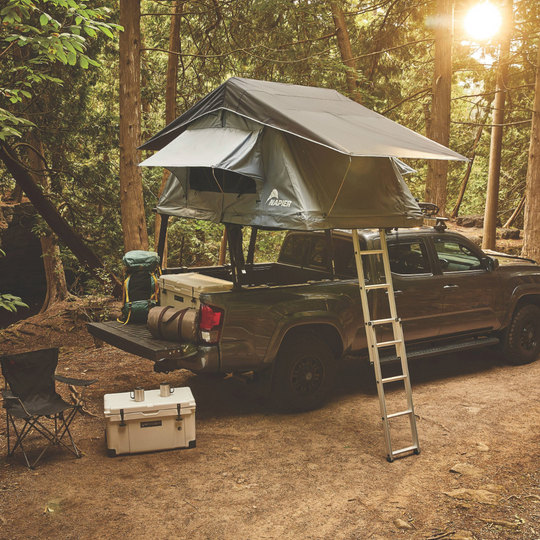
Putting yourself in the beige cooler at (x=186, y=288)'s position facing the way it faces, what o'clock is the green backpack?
The green backpack is roughly at 3 o'clock from the beige cooler.

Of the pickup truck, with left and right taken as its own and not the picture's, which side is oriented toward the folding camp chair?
back

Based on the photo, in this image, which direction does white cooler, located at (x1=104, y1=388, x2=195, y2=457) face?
toward the camera

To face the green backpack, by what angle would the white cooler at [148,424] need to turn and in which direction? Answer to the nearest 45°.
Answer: approximately 180°

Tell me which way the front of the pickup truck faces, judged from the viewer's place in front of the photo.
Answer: facing away from the viewer and to the right of the viewer

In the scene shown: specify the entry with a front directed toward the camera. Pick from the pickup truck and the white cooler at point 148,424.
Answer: the white cooler

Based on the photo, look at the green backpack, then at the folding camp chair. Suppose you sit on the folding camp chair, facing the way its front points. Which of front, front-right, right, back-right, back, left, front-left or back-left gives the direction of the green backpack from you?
left

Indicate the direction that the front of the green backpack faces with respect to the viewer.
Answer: facing the viewer

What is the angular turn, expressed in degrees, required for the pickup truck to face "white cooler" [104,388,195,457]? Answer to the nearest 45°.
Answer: approximately 180°
